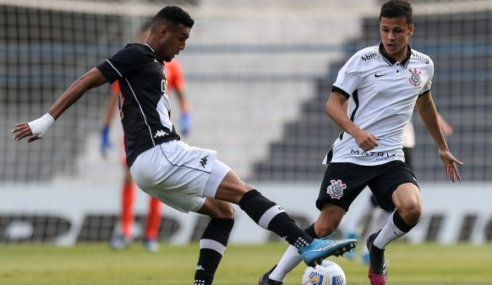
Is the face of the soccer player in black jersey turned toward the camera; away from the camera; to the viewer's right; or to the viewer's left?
to the viewer's right

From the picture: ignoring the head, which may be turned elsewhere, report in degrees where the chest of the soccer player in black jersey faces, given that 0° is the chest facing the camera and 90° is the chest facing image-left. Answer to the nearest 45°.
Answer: approximately 270°

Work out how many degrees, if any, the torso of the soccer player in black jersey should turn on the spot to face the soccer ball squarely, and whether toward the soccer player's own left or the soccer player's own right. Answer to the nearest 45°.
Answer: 0° — they already face it
